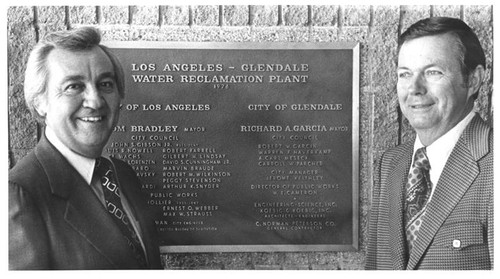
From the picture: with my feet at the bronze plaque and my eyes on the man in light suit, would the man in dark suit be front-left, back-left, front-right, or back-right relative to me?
back-right

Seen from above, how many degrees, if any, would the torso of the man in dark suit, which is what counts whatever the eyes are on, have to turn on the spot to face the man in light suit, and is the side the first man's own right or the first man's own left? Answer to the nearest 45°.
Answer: approximately 45° to the first man's own left

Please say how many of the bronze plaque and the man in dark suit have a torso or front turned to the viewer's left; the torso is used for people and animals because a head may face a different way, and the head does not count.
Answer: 0

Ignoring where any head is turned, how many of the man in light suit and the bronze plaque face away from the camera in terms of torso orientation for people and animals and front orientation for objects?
0

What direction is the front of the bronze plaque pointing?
toward the camera

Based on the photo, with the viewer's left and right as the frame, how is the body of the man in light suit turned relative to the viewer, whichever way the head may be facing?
facing the viewer and to the left of the viewer

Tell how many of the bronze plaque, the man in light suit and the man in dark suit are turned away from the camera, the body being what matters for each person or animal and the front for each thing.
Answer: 0
